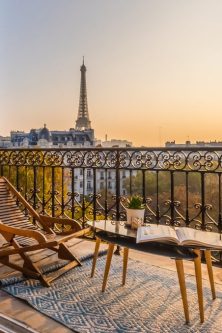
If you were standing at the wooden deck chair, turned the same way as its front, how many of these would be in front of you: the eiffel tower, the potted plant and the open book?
2

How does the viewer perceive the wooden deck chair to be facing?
facing the viewer and to the right of the viewer

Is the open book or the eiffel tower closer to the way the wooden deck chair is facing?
the open book

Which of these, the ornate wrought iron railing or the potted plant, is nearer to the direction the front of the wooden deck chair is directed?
the potted plant

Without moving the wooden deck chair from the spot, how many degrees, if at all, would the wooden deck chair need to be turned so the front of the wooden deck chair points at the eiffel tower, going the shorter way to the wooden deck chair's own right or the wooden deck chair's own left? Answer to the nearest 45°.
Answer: approximately 135° to the wooden deck chair's own left

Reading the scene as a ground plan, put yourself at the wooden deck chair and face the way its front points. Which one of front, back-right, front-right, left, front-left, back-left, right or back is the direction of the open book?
front
